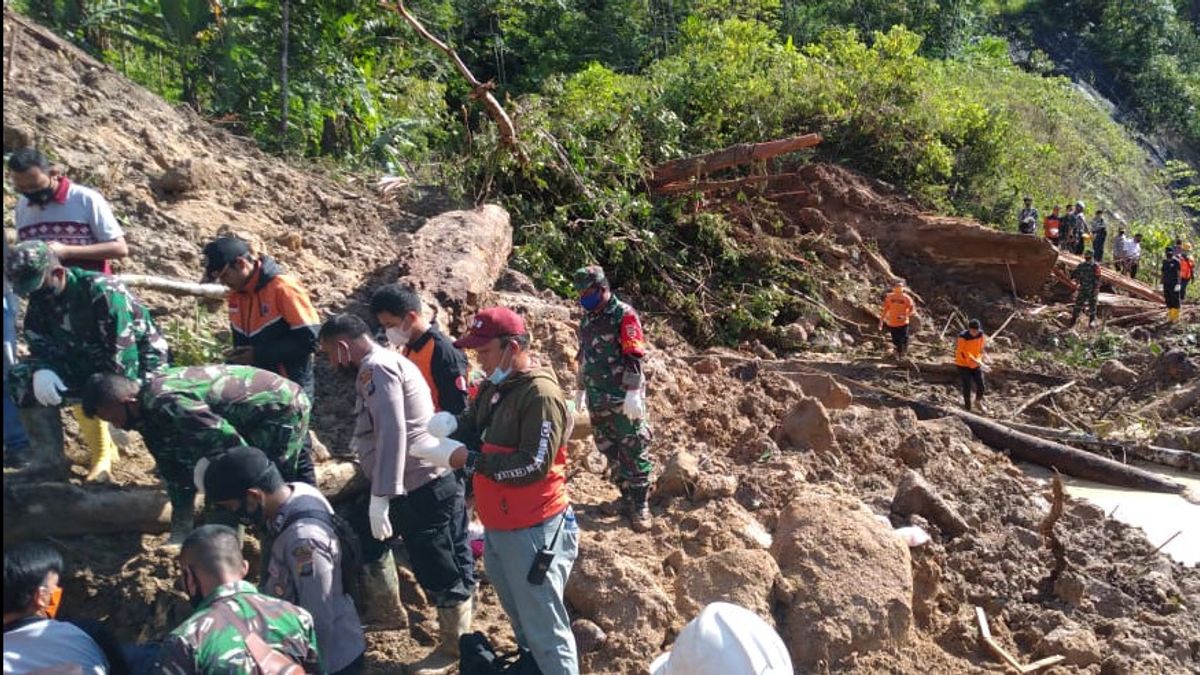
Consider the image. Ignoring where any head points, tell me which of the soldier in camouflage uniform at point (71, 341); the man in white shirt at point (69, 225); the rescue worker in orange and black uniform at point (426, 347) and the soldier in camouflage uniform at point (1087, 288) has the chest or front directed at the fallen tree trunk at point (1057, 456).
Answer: the soldier in camouflage uniform at point (1087, 288)

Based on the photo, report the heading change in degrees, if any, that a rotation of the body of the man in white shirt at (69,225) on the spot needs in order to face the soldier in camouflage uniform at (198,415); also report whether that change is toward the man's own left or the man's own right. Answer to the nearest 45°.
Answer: approximately 45° to the man's own left

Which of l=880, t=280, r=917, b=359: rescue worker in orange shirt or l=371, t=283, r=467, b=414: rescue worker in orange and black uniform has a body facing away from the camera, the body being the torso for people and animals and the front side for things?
l=880, t=280, r=917, b=359: rescue worker in orange shirt

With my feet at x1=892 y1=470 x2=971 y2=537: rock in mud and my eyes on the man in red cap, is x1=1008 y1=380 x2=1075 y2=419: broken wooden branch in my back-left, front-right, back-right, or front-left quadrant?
back-right

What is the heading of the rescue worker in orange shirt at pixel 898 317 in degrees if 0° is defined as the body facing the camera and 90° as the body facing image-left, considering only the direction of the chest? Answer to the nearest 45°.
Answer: approximately 180°

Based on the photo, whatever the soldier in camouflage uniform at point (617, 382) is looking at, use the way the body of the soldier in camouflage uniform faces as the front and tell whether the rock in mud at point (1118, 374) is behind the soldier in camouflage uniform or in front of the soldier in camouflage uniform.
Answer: behind

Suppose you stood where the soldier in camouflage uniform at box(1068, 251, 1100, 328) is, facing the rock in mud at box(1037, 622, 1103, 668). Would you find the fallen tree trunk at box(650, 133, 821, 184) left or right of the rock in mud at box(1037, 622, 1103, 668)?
right

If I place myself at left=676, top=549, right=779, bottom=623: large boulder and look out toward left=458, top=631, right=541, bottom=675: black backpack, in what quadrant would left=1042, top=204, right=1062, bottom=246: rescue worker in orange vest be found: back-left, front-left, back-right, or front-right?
back-right
